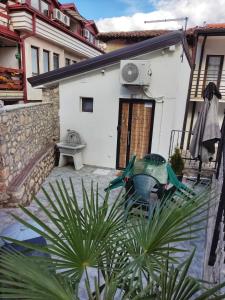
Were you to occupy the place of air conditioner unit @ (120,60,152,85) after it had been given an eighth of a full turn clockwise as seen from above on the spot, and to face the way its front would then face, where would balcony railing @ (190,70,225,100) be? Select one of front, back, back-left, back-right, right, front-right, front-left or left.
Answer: back

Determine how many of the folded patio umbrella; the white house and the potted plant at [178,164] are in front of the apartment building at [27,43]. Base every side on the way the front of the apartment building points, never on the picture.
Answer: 3

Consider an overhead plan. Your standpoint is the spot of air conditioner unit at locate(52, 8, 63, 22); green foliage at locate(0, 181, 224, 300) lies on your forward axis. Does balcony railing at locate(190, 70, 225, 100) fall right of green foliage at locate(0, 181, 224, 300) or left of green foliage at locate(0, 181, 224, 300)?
left

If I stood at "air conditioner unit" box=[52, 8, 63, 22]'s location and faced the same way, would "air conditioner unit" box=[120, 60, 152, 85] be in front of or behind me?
in front

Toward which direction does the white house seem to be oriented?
toward the camera

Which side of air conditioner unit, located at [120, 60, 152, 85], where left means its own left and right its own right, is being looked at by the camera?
front

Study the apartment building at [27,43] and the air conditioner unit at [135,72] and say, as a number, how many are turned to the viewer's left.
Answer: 0

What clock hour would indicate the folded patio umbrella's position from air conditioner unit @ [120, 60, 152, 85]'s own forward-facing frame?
The folded patio umbrella is roughly at 10 o'clock from the air conditioner unit.

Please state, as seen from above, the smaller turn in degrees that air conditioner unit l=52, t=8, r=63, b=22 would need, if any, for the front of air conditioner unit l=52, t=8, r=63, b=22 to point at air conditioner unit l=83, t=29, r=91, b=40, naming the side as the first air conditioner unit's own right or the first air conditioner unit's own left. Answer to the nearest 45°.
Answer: approximately 90° to the first air conditioner unit's own left

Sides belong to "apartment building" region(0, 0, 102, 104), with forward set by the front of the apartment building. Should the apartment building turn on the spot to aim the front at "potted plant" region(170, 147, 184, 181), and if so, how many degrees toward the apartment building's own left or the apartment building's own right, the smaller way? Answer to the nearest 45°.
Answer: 0° — it already faces it

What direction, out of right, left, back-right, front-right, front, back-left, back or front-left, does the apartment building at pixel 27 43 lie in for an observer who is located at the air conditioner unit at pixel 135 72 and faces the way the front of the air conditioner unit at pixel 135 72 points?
back-right

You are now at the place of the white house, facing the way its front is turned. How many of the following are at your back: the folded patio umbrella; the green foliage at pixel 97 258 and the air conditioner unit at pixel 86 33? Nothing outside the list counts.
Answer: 1

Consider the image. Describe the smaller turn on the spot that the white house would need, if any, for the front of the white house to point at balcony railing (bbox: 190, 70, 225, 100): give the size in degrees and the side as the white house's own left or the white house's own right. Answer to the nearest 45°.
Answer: approximately 135° to the white house's own left
